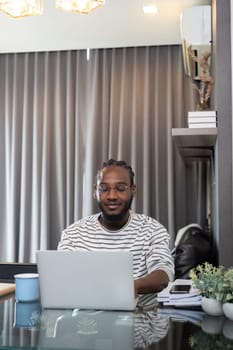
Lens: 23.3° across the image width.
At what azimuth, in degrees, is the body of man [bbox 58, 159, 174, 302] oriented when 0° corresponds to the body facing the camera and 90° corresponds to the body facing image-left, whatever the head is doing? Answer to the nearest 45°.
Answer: approximately 0°

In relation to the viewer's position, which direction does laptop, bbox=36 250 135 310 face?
facing away from the viewer

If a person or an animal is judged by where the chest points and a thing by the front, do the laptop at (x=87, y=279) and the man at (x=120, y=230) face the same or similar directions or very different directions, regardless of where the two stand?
very different directions

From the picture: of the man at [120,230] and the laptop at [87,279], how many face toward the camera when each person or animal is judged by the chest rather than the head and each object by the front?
1
